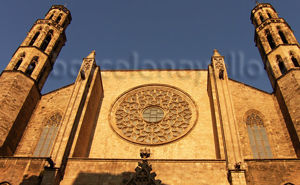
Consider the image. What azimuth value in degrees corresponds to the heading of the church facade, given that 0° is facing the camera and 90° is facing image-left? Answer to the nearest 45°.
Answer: approximately 0°
